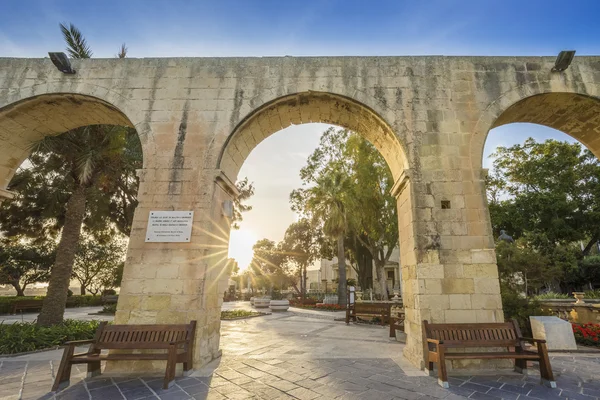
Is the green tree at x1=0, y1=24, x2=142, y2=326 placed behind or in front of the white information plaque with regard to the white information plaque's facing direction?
behind

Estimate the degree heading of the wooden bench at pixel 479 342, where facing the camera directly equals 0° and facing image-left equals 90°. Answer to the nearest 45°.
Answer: approximately 315°

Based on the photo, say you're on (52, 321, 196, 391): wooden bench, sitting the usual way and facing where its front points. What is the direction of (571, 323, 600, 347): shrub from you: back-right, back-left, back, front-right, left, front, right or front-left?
back-left

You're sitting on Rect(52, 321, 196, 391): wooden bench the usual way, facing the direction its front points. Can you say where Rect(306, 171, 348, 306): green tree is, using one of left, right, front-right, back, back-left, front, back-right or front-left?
back

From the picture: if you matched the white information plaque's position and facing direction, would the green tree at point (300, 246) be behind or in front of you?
behind

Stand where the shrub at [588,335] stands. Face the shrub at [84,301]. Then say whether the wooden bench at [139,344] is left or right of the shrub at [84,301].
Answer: left

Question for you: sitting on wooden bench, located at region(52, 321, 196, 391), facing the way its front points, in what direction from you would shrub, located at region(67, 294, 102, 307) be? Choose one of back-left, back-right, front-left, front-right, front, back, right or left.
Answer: back-right

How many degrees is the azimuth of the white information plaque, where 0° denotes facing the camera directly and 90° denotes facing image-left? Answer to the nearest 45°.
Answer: approximately 0°

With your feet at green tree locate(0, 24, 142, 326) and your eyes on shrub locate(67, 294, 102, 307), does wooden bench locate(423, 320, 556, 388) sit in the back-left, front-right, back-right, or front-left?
back-right

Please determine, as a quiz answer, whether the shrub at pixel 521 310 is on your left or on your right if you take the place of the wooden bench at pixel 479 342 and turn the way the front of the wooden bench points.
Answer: on your left

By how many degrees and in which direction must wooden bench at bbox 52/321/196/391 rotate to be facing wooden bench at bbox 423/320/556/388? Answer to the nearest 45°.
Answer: approximately 90° to its left

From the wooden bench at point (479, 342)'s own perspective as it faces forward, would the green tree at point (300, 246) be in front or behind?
behind

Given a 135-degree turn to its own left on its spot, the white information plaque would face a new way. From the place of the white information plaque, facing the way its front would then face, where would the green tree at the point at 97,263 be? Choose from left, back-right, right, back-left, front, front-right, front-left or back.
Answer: front-left

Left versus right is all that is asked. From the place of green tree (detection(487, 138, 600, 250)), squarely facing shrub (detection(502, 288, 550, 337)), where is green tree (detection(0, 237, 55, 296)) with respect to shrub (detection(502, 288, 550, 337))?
right
